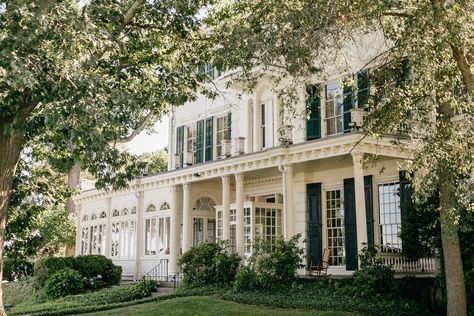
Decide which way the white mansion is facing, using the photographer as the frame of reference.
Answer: facing the viewer and to the left of the viewer

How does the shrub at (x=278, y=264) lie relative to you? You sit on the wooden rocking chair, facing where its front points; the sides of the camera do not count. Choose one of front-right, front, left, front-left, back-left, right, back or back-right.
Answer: front

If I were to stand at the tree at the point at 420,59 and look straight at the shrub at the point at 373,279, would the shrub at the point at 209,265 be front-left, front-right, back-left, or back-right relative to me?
front-left

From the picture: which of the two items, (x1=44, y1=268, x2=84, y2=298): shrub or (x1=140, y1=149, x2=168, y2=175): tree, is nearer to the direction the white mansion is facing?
the shrub

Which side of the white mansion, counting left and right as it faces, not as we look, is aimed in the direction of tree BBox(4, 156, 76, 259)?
right
